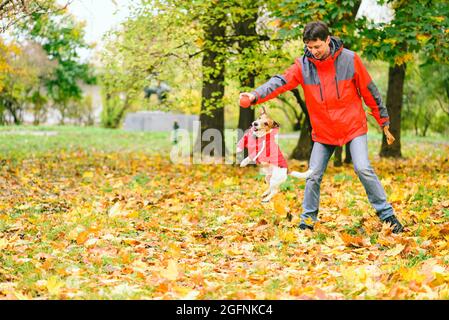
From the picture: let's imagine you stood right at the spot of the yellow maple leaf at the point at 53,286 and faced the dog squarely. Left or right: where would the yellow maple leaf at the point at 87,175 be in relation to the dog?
left

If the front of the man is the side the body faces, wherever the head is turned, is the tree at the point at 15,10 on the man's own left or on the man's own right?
on the man's own right

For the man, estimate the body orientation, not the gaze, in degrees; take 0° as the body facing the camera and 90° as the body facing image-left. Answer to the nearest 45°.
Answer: approximately 0°

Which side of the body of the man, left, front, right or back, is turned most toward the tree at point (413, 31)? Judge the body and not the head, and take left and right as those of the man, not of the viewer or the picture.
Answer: back
